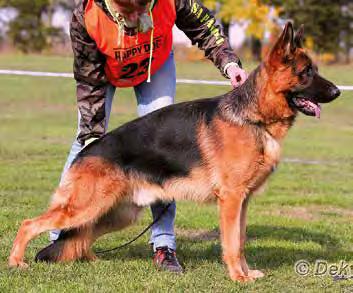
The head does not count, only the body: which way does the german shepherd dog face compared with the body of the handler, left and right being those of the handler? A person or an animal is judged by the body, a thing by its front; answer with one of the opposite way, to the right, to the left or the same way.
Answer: to the left

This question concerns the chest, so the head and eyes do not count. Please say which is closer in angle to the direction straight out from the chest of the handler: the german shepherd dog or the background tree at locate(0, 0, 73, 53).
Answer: the german shepherd dog

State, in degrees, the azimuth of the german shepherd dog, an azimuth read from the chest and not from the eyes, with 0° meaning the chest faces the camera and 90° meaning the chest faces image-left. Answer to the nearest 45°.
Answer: approximately 270°

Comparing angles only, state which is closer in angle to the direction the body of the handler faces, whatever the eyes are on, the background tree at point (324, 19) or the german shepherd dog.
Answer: the german shepherd dog

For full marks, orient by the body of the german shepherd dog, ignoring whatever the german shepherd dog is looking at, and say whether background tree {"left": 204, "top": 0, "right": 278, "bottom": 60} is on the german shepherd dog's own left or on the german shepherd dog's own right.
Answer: on the german shepherd dog's own left

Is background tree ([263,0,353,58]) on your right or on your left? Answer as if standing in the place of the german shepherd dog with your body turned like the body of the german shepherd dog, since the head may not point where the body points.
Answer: on your left

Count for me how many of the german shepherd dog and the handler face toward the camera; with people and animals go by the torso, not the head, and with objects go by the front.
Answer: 1

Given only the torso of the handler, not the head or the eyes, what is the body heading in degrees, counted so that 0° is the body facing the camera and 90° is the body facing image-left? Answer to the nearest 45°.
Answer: approximately 0°

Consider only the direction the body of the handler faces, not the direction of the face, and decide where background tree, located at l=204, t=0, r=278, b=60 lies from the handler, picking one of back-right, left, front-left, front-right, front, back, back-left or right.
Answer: back
